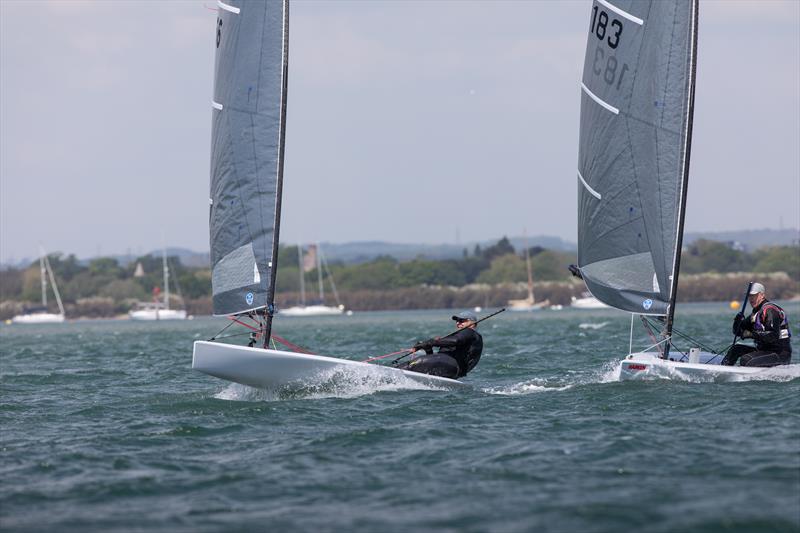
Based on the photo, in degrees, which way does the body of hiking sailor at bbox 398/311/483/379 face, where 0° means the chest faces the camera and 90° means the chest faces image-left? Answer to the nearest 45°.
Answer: approximately 90°

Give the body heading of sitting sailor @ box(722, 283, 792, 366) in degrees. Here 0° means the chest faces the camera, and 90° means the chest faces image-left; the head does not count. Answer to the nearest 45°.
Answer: approximately 90°

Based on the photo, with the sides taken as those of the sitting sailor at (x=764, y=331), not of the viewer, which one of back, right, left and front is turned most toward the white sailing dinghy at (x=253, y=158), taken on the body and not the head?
front

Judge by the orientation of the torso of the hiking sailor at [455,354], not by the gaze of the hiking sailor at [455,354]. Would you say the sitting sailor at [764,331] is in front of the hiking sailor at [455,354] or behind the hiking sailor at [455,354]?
behind

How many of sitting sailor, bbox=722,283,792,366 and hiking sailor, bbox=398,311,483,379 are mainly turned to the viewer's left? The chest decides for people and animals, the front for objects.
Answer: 2
